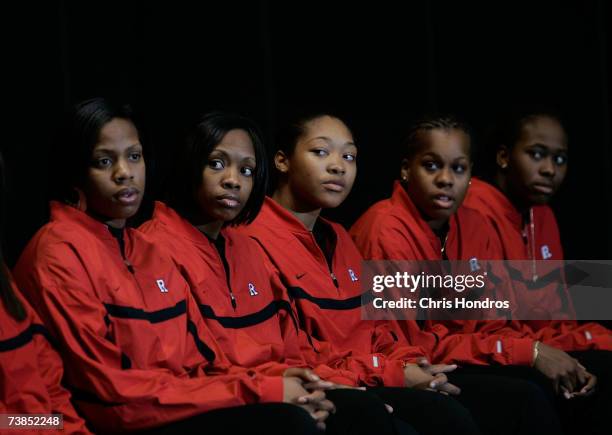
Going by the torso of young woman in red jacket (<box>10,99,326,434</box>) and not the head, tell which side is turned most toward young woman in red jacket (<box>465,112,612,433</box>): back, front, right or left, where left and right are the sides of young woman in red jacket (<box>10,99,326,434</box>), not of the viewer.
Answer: left

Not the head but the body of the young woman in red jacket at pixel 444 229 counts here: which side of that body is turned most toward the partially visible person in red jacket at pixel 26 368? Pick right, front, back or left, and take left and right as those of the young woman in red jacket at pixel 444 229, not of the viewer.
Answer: right

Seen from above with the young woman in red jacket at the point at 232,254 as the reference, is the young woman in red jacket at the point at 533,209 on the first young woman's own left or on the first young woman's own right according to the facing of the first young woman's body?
on the first young woman's own left

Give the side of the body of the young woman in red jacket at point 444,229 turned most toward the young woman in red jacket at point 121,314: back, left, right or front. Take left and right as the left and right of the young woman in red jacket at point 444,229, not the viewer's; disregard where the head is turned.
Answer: right

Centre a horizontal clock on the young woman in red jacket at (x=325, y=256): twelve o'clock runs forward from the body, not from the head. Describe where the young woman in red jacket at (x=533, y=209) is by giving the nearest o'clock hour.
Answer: the young woman in red jacket at (x=533, y=209) is roughly at 9 o'clock from the young woman in red jacket at (x=325, y=256).

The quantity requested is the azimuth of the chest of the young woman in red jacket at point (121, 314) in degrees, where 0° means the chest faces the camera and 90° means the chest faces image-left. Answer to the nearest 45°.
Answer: approximately 315°
